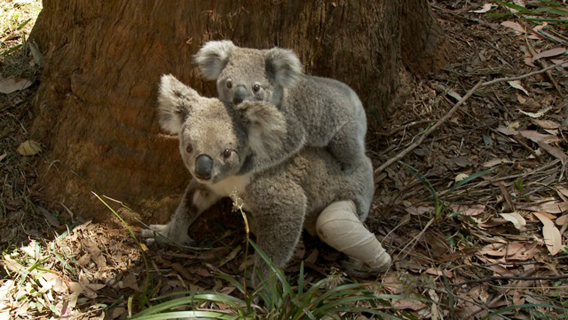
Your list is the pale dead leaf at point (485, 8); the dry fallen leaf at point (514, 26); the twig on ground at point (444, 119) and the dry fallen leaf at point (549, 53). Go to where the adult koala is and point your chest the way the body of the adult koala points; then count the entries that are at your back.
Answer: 4

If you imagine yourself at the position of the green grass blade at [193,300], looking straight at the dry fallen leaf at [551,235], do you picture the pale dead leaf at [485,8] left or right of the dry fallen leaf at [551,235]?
left

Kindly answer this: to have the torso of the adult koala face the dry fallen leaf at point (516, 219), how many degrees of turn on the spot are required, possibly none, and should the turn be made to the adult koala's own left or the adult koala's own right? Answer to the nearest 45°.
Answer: approximately 135° to the adult koala's own left

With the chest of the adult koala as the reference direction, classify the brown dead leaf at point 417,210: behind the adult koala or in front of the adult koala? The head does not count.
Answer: behind

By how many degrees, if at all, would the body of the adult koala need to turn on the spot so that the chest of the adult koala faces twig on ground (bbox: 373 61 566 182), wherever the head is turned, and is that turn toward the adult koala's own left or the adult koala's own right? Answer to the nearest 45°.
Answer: approximately 180°

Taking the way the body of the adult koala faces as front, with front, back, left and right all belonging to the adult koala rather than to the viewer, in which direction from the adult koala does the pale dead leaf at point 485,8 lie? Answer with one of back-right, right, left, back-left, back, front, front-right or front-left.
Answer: back

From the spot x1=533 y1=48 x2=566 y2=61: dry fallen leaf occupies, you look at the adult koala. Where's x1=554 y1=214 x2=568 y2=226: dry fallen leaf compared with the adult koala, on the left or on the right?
left

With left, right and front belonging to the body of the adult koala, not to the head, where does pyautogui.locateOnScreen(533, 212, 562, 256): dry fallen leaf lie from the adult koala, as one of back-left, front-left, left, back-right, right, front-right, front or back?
back-left

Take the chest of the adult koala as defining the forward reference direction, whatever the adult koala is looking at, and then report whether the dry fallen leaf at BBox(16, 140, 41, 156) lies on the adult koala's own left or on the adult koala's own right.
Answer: on the adult koala's own right

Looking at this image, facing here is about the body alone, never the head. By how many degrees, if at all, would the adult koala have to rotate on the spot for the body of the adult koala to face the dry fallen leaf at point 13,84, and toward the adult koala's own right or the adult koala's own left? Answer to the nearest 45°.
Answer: approximately 90° to the adult koala's own right

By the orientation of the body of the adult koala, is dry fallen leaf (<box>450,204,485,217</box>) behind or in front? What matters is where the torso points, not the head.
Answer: behind

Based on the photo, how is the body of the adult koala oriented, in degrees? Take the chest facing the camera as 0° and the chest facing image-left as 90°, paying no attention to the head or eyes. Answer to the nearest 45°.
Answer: approximately 45°

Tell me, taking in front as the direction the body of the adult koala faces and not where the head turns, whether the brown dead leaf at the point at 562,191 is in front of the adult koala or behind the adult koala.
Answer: behind

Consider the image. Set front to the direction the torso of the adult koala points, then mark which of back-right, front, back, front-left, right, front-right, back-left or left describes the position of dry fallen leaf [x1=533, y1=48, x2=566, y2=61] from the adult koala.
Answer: back

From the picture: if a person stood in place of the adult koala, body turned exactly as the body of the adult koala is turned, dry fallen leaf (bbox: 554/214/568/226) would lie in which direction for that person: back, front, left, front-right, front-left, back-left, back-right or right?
back-left

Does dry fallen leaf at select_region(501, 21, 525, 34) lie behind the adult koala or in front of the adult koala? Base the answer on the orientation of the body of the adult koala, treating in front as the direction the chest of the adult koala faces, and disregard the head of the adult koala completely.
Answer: behind
